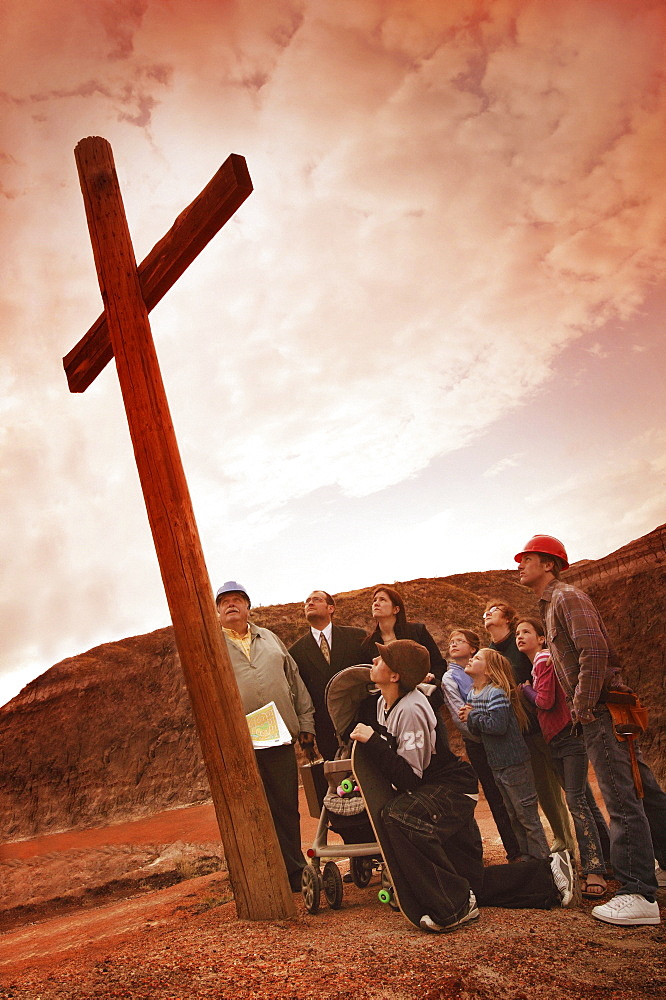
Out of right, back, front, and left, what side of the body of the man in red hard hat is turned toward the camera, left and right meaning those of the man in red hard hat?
left

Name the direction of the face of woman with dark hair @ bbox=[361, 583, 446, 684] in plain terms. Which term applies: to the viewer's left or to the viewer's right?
to the viewer's left

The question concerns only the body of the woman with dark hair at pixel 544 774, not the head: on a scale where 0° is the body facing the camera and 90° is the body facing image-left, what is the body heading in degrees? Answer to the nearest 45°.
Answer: approximately 45°

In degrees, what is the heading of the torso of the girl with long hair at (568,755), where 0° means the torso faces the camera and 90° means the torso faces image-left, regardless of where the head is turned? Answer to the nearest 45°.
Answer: approximately 45°

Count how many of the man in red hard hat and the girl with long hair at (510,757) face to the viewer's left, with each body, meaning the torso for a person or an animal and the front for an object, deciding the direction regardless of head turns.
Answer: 2

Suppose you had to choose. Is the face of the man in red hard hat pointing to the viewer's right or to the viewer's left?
to the viewer's left

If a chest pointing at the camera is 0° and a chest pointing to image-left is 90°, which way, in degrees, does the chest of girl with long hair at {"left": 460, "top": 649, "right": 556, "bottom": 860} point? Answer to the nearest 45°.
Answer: approximately 90°
